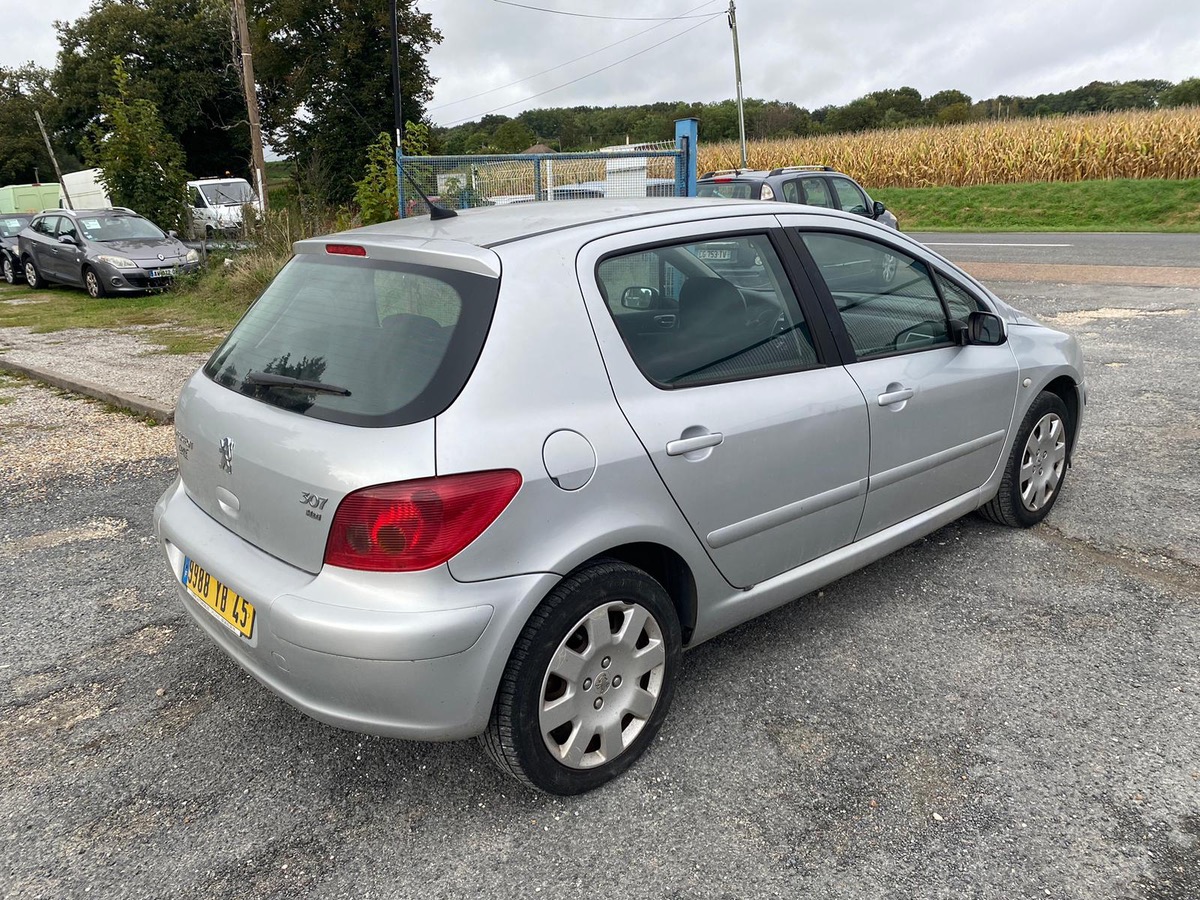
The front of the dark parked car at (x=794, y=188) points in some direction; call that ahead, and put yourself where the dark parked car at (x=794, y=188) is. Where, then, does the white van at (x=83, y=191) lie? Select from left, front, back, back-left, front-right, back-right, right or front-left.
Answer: left

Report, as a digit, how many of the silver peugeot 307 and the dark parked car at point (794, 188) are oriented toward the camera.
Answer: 0

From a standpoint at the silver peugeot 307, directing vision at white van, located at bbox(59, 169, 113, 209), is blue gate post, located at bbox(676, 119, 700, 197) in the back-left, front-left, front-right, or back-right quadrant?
front-right

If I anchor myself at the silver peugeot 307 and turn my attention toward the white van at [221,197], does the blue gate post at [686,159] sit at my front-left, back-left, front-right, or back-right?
front-right

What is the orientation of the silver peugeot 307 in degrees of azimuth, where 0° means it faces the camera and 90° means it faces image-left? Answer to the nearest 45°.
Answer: approximately 225°

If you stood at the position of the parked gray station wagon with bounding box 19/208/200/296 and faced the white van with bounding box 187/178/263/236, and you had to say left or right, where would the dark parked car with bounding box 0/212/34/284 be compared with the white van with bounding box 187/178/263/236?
left

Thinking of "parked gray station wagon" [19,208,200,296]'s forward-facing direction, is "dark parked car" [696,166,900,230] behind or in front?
in front

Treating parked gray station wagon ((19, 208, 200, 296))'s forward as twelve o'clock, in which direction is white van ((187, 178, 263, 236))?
The white van is roughly at 8 o'clock from the parked gray station wagon.

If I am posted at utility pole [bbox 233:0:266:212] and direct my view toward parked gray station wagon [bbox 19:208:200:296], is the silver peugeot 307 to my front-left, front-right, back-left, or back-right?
front-left

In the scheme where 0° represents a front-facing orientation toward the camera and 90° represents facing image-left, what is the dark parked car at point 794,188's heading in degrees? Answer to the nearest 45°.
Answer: approximately 225°

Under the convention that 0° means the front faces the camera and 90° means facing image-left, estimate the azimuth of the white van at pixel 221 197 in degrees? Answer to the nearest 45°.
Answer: approximately 315°
